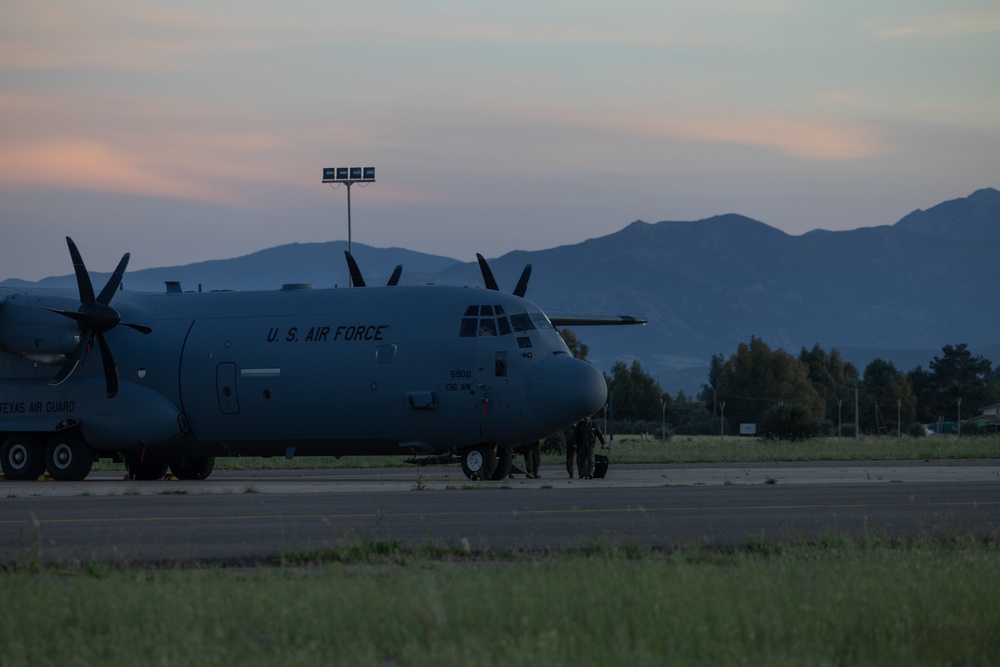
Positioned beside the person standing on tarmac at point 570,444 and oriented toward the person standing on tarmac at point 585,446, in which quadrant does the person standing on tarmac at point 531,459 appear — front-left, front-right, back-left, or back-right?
back-right

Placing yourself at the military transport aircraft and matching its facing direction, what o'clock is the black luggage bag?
The black luggage bag is roughly at 11 o'clock from the military transport aircraft.

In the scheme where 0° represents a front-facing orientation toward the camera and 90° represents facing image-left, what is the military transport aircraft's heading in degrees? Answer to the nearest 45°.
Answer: approximately 315°

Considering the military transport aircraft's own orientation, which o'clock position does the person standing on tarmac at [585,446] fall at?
The person standing on tarmac is roughly at 11 o'clock from the military transport aircraft.
